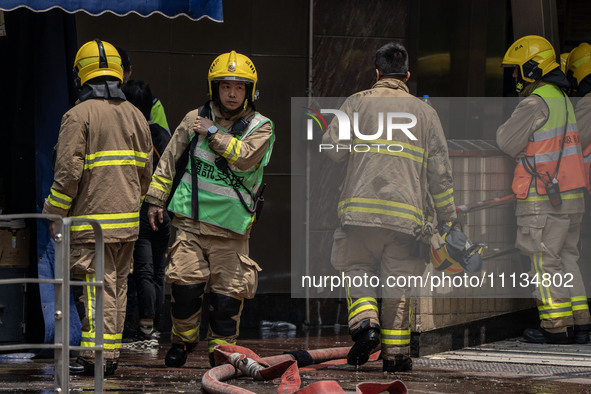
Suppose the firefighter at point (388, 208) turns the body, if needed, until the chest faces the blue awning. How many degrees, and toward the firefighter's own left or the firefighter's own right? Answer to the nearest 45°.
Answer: approximately 90° to the firefighter's own left

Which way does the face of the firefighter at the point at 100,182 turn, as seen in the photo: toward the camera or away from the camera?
away from the camera

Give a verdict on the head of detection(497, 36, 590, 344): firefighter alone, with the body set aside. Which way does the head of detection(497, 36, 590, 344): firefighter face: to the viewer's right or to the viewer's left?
to the viewer's left

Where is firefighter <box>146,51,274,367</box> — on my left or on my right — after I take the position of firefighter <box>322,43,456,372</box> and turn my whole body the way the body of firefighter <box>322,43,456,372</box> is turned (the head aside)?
on my left

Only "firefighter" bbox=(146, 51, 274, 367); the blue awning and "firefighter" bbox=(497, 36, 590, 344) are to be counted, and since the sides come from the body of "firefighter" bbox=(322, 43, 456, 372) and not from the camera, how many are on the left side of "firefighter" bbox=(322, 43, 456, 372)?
2

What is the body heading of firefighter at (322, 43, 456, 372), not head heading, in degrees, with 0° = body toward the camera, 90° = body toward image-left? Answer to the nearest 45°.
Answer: approximately 180°

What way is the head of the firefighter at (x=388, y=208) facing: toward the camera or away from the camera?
away from the camera

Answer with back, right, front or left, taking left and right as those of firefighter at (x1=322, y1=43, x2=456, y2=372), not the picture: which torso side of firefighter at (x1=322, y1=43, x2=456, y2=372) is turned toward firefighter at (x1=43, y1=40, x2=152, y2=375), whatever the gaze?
left
